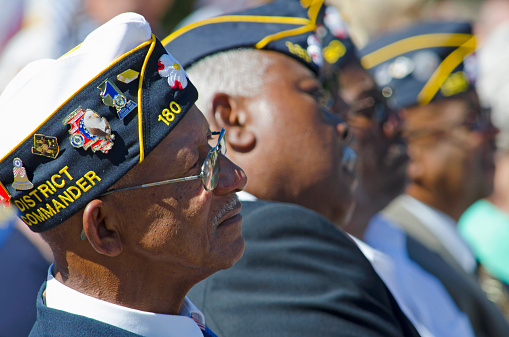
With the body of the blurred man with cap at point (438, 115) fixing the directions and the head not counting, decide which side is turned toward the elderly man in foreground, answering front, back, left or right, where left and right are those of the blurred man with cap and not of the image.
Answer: right

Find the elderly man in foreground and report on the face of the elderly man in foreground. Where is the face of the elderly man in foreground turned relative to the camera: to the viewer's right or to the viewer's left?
to the viewer's right

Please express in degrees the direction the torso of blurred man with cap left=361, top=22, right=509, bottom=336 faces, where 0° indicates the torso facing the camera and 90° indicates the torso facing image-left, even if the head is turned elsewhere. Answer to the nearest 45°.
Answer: approximately 270°

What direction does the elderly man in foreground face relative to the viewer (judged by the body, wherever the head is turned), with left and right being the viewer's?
facing to the right of the viewer

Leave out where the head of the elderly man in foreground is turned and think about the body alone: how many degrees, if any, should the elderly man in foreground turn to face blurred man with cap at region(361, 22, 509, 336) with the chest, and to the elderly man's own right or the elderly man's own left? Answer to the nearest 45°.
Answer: approximately 45° to the elderly man's own left

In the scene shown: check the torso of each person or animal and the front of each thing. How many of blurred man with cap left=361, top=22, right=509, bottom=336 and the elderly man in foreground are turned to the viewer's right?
2

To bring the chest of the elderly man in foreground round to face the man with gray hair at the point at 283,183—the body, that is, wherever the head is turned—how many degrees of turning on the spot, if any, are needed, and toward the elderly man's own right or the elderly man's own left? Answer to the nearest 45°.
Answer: approximately 45° to the elderly man's own left

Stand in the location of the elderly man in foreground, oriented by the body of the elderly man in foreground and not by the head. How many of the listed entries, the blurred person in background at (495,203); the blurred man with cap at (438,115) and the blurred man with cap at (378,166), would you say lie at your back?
0

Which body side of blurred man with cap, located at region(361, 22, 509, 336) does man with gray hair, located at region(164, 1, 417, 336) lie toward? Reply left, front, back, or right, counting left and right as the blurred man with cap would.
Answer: right

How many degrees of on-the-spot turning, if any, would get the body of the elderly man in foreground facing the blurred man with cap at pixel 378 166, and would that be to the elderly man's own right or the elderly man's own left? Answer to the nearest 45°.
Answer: approximately 45° to the elderly man's own left
